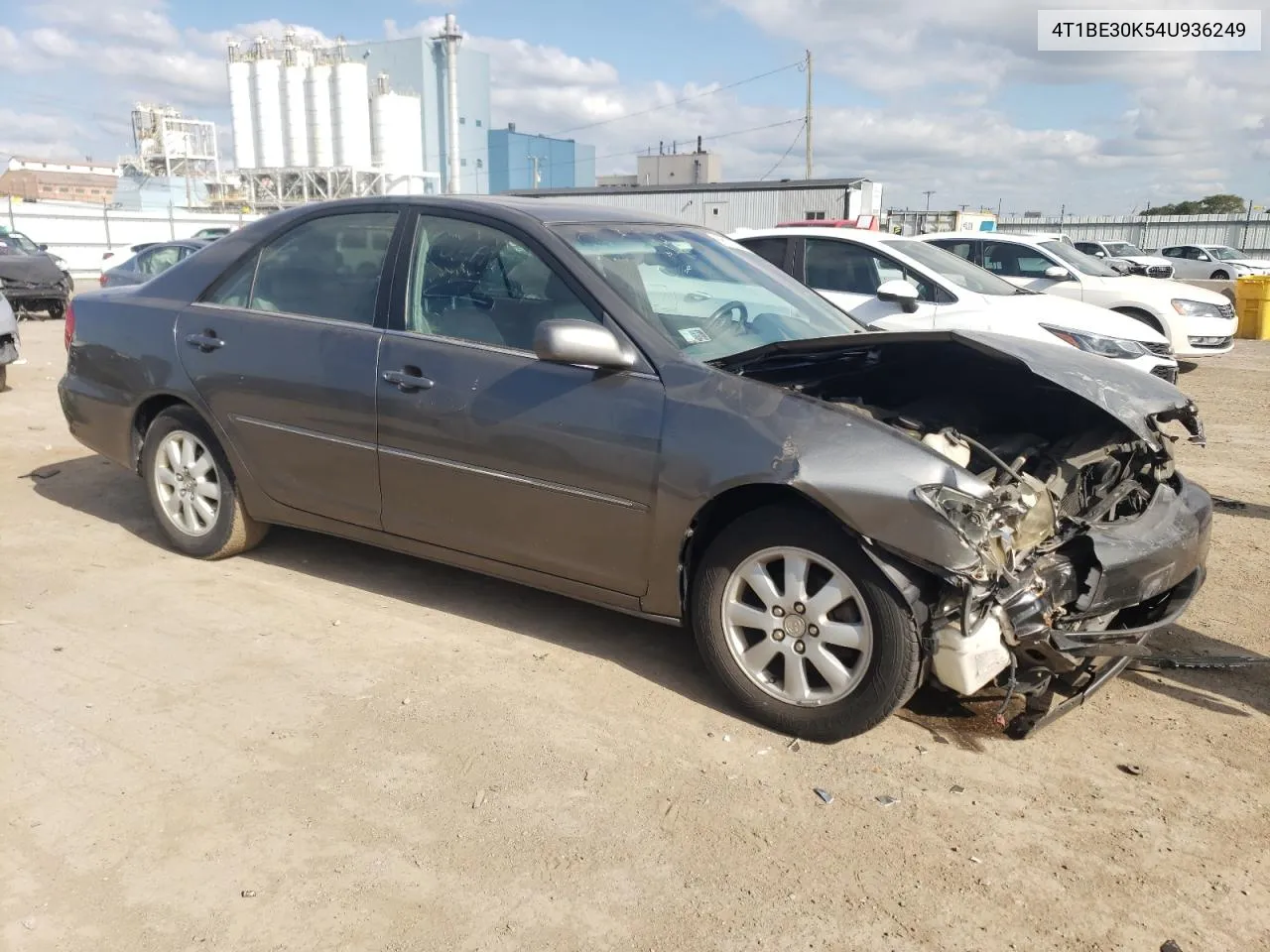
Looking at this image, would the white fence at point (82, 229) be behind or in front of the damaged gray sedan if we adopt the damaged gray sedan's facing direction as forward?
behind

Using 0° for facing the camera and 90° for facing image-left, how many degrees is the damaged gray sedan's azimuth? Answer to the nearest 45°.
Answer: approximately 315°

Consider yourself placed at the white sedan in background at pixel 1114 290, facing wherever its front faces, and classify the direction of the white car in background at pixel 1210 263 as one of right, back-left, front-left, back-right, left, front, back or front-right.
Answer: back-left

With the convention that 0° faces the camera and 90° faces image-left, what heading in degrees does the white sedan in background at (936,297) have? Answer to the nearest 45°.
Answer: approximately 315°

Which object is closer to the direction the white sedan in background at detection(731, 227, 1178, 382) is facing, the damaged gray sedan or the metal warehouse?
the damaged gray sedan

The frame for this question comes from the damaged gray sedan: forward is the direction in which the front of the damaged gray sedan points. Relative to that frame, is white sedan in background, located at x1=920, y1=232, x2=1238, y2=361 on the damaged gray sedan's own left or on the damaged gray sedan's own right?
on the damaged gray sedan's own left
